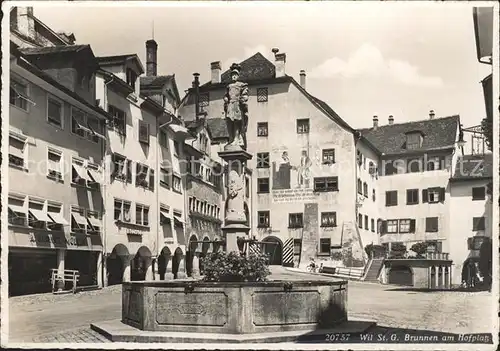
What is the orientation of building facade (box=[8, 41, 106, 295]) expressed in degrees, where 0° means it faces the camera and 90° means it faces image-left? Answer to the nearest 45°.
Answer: approximately 315°
